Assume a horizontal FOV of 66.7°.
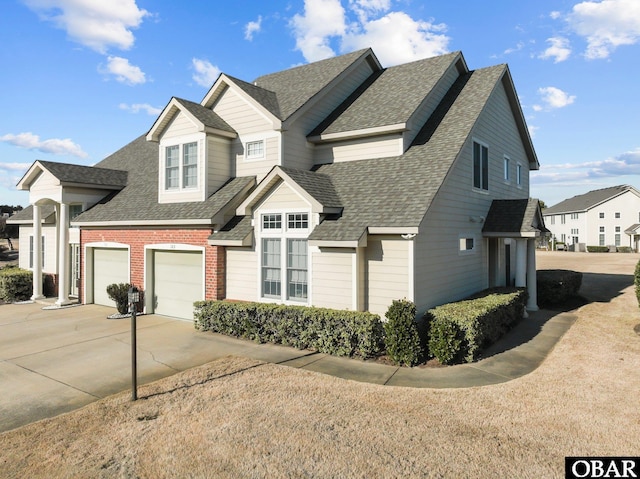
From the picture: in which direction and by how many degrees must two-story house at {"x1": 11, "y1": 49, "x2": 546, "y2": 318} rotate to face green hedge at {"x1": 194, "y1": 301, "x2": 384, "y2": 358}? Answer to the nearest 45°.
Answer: approximately 45° to its left

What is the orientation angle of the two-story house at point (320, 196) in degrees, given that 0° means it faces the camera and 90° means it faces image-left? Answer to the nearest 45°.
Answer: approximately 45°

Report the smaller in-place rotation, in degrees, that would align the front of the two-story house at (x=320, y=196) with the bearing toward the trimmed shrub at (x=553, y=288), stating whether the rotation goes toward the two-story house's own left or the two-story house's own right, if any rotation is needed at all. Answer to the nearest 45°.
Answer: approximately 135° to the two-story house's own left

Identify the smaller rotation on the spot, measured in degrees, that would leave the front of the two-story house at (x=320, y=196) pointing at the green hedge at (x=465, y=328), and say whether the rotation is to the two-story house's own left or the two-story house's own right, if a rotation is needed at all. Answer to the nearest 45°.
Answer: approximately 90° to the two-story house's own left

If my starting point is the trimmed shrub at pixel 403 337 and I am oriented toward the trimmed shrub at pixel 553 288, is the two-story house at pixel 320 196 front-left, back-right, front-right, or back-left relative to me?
front-left

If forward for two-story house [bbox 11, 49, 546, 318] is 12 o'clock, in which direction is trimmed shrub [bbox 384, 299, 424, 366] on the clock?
The trimmed shrub is roughly at 10 o'clock from the two-story house.

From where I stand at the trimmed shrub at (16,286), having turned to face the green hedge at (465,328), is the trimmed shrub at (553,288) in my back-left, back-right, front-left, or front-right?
front-left

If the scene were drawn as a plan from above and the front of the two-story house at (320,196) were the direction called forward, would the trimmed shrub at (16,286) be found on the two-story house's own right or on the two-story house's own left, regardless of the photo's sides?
on the two-story house's own right

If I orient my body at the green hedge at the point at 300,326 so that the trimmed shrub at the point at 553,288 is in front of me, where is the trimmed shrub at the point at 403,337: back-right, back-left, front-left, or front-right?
front-right

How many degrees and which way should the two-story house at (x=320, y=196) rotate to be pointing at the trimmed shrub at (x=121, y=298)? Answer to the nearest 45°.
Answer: approximately 45° to its right
